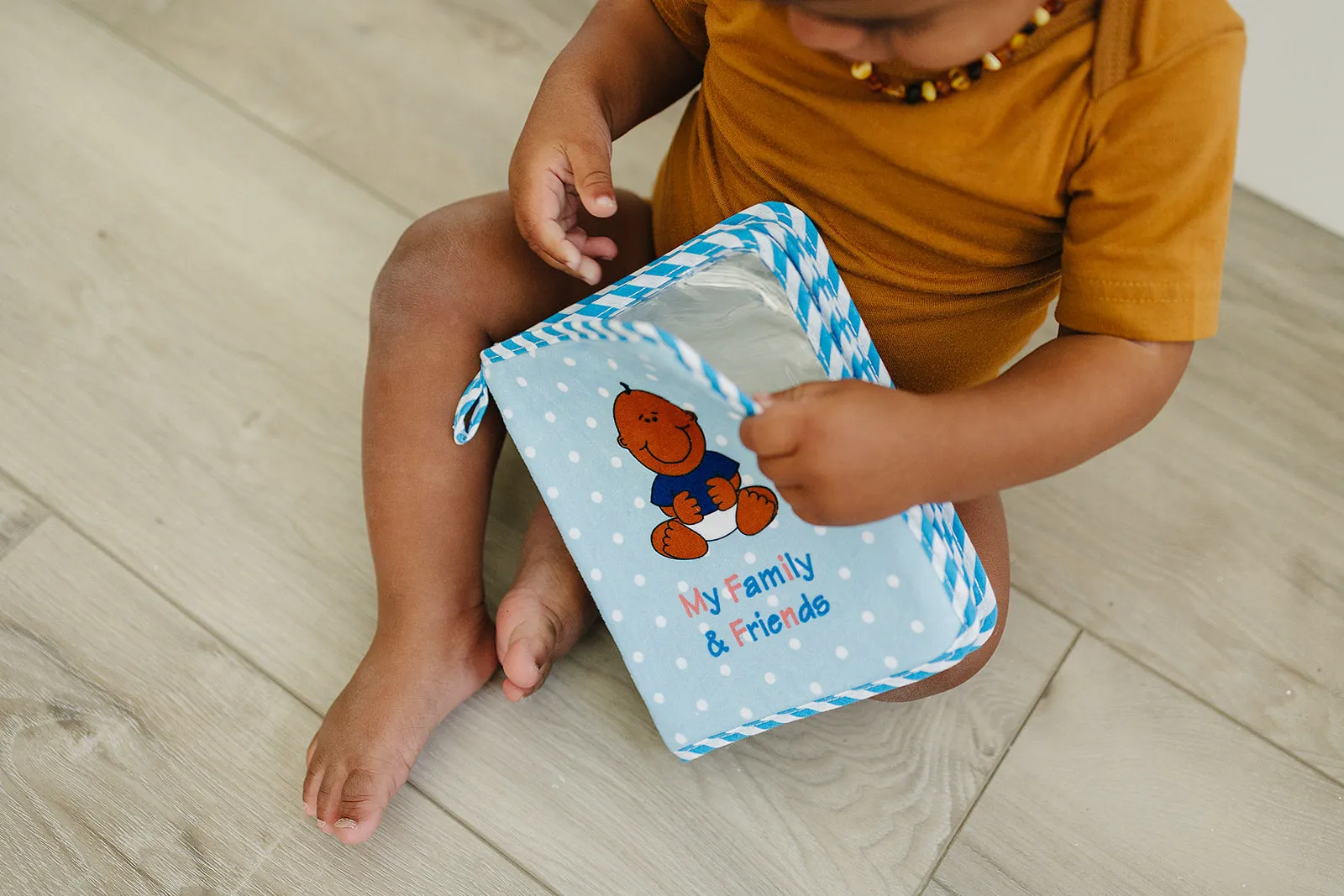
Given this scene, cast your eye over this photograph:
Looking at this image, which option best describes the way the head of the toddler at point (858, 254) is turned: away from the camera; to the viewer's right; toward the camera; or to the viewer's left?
toward the camera

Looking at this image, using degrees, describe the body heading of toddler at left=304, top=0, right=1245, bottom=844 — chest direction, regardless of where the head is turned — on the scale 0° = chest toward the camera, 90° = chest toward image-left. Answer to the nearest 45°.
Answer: approximately 45°
